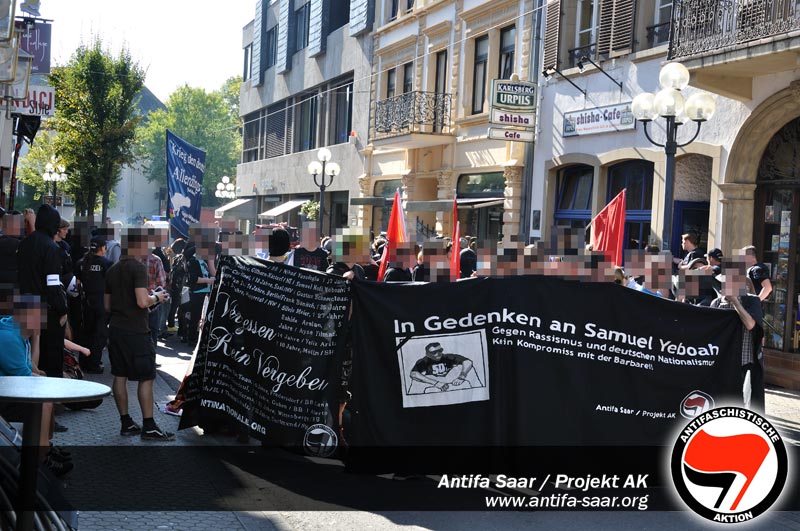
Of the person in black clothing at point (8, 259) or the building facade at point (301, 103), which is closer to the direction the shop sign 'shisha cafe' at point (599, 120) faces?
the person in black clothing

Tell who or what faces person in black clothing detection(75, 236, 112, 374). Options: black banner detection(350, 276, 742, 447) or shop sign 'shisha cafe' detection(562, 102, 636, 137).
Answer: the shop sign 'shisha cafe'

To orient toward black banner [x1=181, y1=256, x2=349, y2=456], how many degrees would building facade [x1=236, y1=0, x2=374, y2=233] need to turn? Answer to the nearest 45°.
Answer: approximately 45° to its left

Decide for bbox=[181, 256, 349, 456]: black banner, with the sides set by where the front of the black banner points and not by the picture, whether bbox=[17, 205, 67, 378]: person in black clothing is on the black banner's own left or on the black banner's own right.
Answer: on the black banner's own right

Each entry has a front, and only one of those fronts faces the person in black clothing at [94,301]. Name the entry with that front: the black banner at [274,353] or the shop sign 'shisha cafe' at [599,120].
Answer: the shop sign 'shisha cafe'

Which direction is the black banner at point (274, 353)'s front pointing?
toward the camera

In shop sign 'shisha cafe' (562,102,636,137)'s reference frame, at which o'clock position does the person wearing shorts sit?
The person wearing shorts is roughly at 11 o'clock from the shop sign 'shisha cafe'.

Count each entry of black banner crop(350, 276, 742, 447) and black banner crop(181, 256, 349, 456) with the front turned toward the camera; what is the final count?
2

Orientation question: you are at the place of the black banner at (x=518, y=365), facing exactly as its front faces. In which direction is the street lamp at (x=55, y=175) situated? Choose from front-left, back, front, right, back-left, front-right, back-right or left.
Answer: back-right

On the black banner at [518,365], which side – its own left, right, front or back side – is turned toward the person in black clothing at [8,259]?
right

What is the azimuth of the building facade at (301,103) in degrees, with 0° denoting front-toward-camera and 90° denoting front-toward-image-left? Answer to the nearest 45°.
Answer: approximately 45°

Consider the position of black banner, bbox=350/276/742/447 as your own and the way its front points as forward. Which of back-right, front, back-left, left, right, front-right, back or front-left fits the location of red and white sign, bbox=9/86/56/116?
back-right

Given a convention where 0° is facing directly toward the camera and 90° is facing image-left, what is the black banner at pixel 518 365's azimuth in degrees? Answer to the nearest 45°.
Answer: approximately 0°

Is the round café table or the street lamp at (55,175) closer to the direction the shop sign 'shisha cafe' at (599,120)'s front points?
the round café table

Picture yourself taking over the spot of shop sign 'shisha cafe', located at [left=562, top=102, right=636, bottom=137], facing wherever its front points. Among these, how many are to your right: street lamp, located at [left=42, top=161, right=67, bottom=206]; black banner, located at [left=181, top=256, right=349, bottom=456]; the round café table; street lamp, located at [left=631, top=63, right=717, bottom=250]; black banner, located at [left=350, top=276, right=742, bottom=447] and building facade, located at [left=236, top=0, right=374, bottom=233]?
2

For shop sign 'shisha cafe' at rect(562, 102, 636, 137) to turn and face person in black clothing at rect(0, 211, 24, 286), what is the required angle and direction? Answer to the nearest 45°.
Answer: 0° — it already faces them
